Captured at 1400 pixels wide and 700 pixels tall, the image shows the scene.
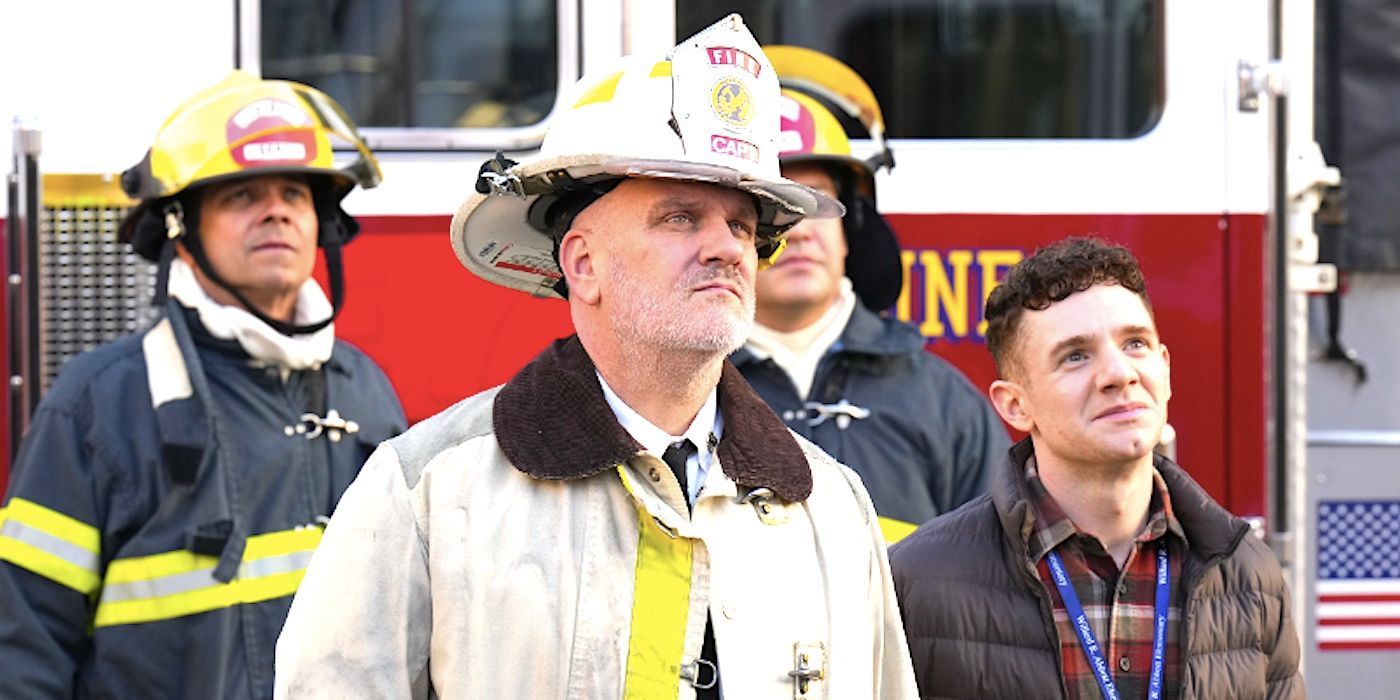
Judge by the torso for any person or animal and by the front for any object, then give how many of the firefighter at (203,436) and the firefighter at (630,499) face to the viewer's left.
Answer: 0

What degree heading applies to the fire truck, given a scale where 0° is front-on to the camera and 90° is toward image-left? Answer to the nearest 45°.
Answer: approximately 90°

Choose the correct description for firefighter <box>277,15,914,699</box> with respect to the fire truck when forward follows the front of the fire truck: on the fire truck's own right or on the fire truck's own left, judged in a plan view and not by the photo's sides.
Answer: on the fire truck's own left

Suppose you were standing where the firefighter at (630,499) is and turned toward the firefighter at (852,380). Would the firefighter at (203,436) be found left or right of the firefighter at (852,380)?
left

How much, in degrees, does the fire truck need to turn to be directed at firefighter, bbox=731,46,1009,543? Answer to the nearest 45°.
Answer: approximately 45° to its left

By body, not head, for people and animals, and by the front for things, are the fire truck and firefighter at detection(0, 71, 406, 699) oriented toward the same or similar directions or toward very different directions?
very different directions

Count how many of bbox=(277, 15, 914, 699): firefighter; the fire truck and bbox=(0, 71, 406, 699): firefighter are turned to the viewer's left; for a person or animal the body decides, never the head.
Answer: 1

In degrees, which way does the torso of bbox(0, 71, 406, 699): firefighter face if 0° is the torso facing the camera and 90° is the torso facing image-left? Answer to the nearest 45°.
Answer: approximately 315°

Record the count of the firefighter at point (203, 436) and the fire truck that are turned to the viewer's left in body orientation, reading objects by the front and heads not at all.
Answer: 1

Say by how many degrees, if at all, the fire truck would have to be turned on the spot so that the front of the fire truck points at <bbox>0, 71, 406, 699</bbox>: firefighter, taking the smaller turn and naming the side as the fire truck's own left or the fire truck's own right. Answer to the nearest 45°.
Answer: approximately 45° to the fire truck's own left

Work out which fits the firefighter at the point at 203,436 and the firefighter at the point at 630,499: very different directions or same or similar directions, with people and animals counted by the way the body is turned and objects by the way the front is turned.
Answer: same or similar directions
